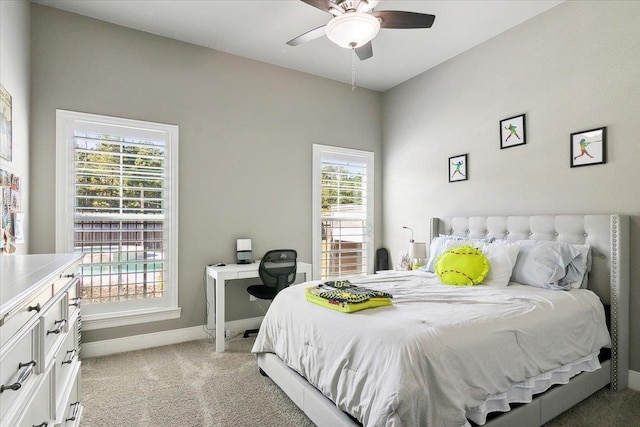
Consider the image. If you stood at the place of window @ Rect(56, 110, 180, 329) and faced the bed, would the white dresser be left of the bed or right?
right

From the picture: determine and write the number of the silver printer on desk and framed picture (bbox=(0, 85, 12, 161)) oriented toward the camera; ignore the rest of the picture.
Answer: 1

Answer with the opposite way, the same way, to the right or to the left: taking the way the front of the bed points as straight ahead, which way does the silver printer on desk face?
to the left

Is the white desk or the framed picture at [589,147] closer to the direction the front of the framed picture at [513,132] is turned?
the white desk

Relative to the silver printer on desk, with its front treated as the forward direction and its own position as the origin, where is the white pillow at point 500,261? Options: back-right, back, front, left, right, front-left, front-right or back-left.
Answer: front-left

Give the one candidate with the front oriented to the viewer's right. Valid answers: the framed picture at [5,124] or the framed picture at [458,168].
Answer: the framed picture at [5,124]

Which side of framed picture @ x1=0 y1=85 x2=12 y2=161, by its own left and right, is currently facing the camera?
right

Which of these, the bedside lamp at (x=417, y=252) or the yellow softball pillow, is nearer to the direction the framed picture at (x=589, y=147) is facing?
the yellow softball pillow

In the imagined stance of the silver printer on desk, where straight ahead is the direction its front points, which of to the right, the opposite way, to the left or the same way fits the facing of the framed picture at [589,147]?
to the right

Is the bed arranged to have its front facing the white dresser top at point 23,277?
yes

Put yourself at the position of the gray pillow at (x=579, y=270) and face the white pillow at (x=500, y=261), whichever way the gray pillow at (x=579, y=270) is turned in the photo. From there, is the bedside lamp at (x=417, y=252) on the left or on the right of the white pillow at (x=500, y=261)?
right

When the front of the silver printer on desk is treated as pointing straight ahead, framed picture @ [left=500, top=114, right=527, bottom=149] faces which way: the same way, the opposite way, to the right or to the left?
to the right
